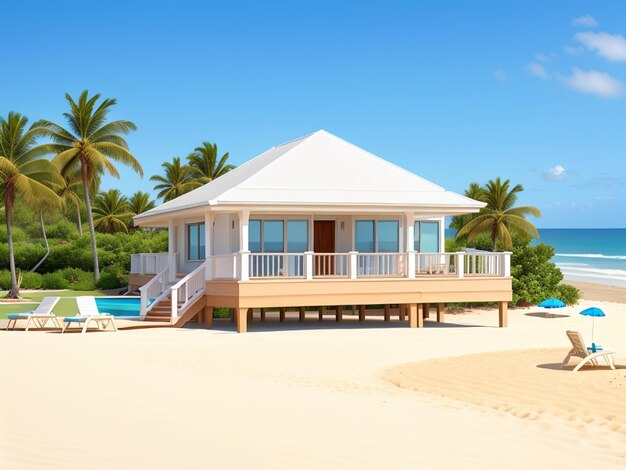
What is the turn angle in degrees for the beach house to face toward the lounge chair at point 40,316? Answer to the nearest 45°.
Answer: approximately 90° to its right

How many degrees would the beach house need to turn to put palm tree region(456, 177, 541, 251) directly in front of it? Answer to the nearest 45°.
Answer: approximately 135° to its left

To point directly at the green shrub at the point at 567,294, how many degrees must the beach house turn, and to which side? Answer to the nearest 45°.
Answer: approximately 135° to its left

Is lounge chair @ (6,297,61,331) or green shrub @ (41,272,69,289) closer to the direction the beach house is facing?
the lounge chair

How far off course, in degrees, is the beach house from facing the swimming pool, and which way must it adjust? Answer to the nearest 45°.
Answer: approximately 135° to its right

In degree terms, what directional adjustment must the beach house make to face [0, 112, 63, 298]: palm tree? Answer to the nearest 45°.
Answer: approximately 135° to its right

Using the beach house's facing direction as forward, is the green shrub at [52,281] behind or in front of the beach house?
behind

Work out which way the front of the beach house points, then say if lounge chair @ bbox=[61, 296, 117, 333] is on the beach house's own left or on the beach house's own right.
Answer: on the beach house's own right

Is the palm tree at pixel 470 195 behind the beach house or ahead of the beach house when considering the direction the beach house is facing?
behind

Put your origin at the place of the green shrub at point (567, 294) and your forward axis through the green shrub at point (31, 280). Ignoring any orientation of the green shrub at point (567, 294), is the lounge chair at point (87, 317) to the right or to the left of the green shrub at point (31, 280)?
left

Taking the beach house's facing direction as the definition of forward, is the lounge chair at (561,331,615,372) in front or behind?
in front
